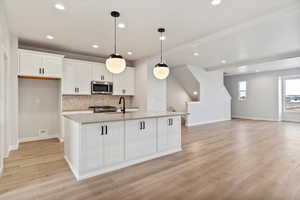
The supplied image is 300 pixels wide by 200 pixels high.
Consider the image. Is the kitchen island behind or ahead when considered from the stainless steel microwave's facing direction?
ahead

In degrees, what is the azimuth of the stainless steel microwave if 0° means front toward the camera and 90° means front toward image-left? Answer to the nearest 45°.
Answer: approximately 0°

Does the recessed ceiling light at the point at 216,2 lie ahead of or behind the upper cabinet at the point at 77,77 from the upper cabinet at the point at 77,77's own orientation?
ahead

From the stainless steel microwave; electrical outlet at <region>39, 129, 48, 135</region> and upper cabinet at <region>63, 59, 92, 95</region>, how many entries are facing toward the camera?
3

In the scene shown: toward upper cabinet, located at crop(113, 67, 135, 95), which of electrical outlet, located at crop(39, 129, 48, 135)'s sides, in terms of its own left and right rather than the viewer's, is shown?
left

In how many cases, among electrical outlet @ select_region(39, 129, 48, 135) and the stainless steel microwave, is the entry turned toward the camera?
2

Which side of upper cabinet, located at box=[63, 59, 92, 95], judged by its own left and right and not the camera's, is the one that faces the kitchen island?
front

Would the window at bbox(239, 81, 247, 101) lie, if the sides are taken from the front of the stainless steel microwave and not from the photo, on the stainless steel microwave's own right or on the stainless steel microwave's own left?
on the stainless steel microwave's own left
